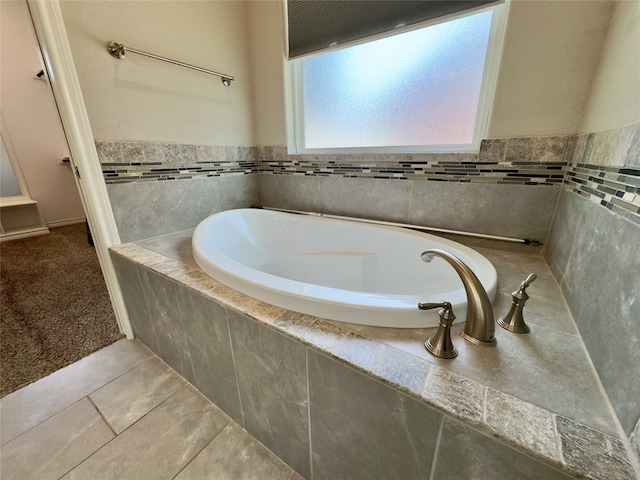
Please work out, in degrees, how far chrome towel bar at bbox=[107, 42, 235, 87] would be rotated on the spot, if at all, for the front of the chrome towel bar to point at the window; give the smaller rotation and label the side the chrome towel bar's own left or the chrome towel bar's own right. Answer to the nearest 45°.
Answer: approximately 45° to the chrome towel bar's own left

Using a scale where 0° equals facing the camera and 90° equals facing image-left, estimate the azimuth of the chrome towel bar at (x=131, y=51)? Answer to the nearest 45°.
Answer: approximately 315°

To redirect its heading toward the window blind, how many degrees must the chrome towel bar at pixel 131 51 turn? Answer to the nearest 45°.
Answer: approximately 45° to its left
